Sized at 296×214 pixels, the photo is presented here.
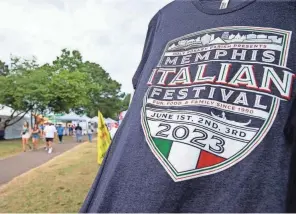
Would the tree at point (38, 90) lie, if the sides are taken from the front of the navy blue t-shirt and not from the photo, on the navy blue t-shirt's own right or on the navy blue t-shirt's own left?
on the navy blue t-shirt's own right

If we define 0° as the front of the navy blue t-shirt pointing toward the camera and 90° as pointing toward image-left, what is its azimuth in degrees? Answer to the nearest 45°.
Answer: approximately 45°
